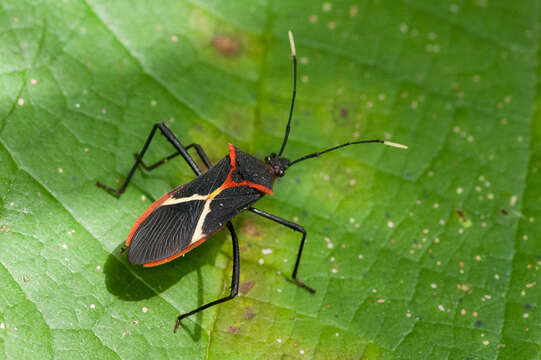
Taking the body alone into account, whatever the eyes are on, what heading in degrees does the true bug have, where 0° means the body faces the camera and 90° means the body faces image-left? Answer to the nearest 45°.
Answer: approximately 225°
